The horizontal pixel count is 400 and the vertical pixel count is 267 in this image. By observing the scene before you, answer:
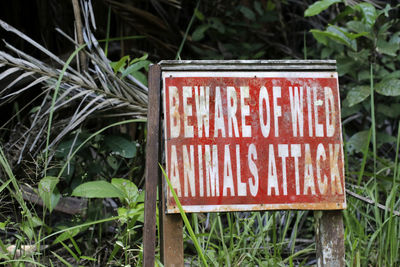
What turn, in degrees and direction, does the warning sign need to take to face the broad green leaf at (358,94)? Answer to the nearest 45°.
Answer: approximately 135° to its left

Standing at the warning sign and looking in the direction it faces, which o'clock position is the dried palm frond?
The dried palm frond is roughly at 4 o'clock from the warning sign.

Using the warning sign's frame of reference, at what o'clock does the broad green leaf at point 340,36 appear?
The broad green leaf is roughly at 7 o'clock from the warning sign.

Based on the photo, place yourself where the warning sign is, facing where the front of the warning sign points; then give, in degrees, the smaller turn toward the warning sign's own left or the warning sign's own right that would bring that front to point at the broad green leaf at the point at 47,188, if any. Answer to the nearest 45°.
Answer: approximately 90° to the warning sign's own right

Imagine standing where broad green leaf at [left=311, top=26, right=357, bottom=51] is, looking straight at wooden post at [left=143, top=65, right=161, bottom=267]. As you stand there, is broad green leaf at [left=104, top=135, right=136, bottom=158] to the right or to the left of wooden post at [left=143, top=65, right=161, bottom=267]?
right

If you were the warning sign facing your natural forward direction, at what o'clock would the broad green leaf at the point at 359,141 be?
The broad green leaf is roughly at 7 o'clock from the warning sign.

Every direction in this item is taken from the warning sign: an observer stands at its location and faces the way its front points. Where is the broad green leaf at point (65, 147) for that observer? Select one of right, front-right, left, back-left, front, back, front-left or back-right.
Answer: back-right

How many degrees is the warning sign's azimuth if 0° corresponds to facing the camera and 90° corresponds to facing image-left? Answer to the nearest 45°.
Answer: approximately 0°

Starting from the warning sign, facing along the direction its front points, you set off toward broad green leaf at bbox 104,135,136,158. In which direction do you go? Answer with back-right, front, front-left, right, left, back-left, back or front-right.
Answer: back-right

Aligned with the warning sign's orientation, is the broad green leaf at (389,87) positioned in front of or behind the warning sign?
behind
